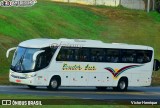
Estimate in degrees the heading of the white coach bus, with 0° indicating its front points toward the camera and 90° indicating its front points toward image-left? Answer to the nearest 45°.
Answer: approximately 45°
